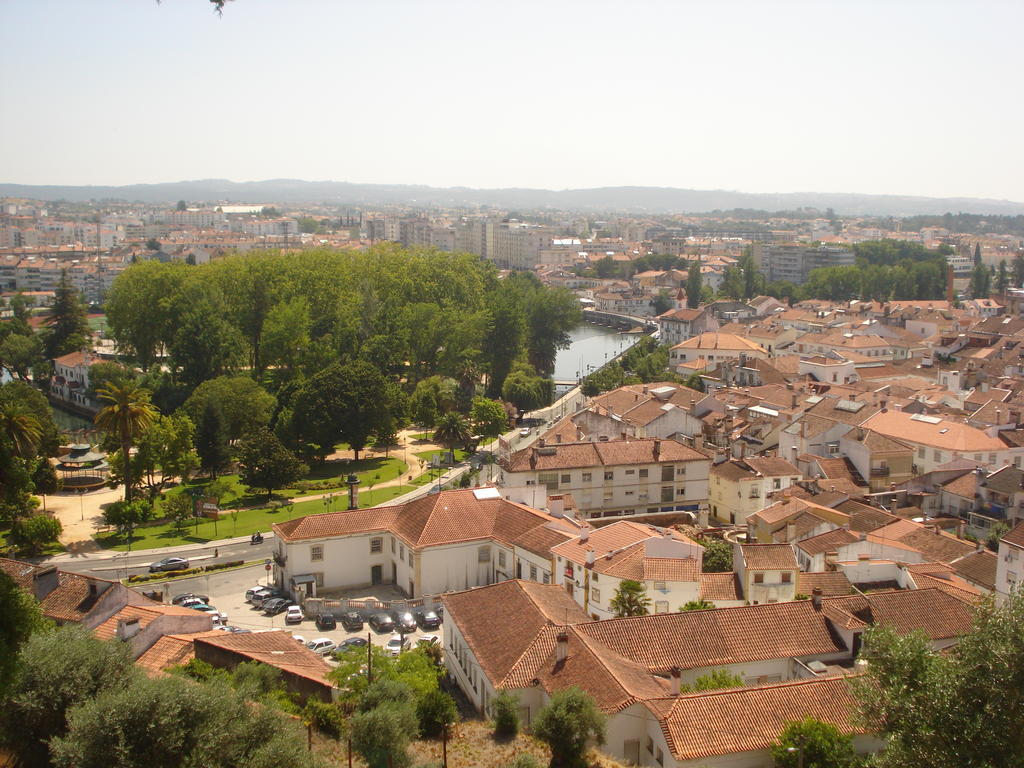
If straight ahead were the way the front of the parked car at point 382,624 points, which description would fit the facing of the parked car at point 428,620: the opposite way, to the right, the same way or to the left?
the same way

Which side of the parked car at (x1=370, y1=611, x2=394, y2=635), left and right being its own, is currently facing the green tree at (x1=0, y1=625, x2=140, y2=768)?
back

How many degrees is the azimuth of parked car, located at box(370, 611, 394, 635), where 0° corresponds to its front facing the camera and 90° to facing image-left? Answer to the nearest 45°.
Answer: approximately 135°

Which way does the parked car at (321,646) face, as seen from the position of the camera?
facing the viewer and to the left of the viewer

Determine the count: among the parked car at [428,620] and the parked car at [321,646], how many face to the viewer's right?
0

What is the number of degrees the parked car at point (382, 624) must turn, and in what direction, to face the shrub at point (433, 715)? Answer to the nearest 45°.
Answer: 0° — it already faces it

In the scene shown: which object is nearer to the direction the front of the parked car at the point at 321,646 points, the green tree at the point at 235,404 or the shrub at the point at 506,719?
the shrub

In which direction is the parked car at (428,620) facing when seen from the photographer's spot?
facing away from the viewer and to the left of the viewer
